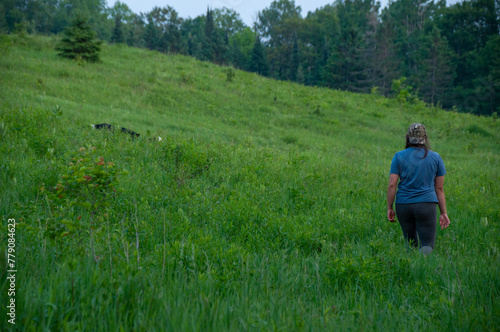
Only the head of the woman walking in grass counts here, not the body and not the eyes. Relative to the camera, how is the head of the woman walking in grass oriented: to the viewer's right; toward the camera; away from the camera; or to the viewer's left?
away from the camera

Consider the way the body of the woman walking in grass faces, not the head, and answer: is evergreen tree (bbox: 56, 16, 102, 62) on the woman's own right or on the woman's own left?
on the woman's own left

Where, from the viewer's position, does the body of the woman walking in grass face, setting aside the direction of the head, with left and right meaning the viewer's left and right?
facing away from the viewer
